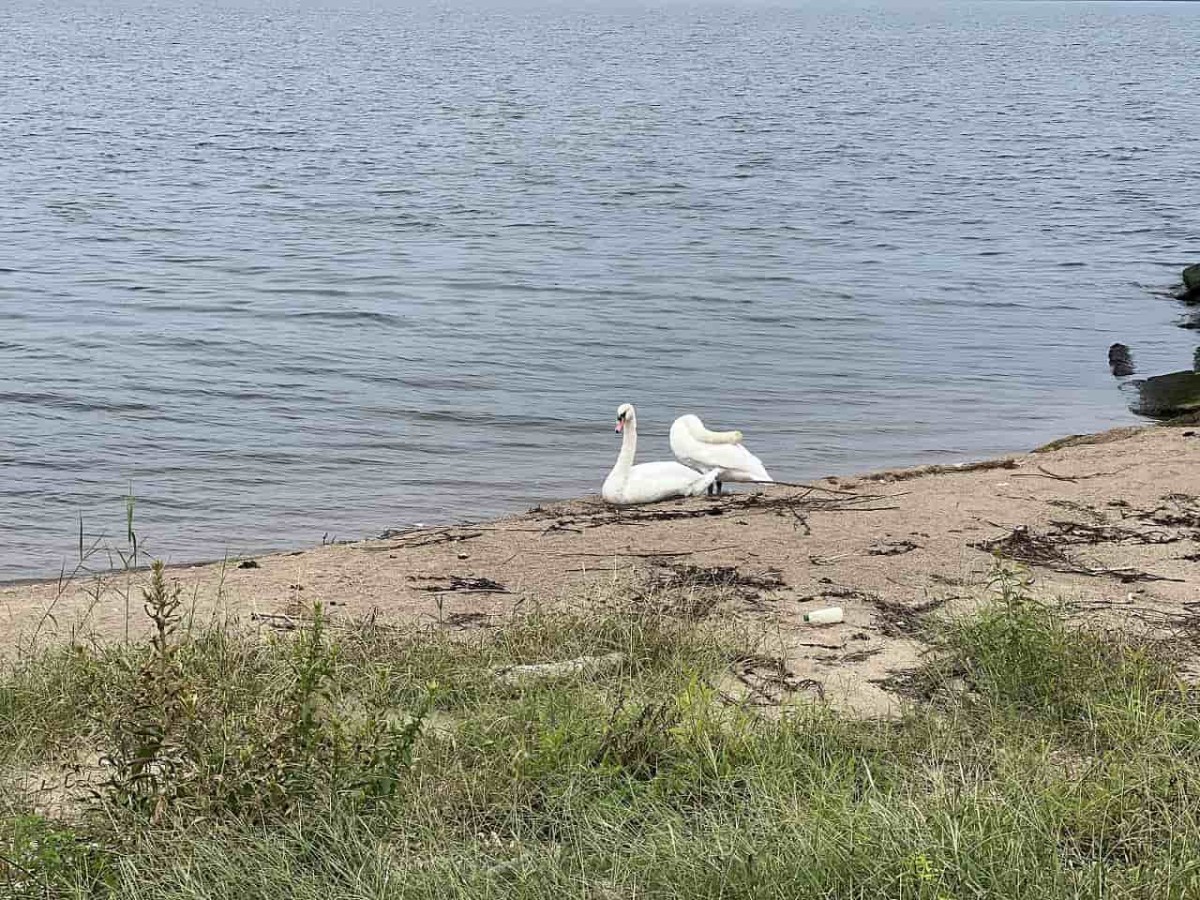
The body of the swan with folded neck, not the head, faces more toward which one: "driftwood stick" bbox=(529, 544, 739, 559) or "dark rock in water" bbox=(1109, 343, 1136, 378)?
the driftwood stick

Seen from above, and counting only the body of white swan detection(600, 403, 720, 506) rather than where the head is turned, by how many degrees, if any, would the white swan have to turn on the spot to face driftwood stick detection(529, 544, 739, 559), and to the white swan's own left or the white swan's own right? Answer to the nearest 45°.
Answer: approximately 90° to the white swan's own left

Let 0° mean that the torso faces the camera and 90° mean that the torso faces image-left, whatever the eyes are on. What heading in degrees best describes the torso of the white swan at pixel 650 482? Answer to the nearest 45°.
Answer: approximately 90°

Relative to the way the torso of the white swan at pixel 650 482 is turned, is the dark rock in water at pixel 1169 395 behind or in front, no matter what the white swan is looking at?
behind

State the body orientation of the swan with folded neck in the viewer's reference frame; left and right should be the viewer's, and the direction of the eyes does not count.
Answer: facing to the left of the viewer

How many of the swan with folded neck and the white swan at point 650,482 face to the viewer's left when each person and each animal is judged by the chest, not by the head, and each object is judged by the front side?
2

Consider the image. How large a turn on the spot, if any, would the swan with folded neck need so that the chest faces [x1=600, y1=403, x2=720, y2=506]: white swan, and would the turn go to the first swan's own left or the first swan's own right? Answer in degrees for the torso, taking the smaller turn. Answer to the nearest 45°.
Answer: approximately 45° to the first swan's own left

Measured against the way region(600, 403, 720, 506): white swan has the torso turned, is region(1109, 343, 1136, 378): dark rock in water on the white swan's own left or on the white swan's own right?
on the white swan's own right

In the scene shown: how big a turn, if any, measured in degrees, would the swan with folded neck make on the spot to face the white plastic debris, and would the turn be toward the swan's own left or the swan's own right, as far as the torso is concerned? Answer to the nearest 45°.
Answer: approximately 90° to the swan's own left

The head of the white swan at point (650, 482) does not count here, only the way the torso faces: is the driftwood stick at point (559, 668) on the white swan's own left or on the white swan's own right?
on the white swan's own left

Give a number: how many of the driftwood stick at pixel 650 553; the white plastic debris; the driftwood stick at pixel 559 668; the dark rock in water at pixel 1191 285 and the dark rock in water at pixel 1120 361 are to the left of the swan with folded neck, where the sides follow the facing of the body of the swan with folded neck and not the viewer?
3

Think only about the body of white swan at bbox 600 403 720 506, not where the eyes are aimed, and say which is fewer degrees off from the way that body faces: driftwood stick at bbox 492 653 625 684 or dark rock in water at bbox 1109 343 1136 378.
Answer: the driftwood stick
